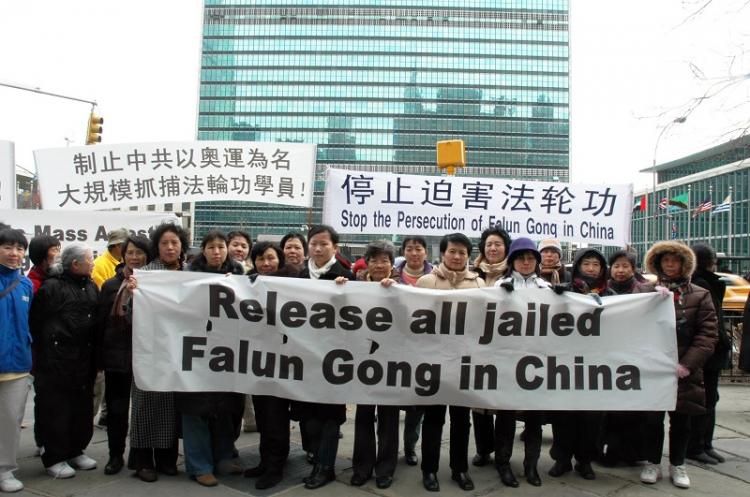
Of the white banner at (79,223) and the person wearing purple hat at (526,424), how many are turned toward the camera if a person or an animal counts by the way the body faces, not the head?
2

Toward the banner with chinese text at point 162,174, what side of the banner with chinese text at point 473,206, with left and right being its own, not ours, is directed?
right

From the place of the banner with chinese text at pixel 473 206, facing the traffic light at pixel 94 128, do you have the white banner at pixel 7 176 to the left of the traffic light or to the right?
left

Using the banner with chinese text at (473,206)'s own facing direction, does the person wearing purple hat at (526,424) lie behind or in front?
in front

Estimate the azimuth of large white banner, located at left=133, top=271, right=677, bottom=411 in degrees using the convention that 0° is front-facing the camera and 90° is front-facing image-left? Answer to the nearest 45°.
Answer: approximately 0°

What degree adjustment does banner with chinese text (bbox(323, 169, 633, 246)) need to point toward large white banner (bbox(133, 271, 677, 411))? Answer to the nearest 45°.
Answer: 0° — it already faces it

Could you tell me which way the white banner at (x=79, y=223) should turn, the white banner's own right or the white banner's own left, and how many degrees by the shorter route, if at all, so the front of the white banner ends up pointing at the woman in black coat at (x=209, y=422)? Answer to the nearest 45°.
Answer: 0° — it already faces them

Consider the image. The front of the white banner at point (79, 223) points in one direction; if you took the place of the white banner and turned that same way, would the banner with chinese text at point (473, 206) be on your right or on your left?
on your left

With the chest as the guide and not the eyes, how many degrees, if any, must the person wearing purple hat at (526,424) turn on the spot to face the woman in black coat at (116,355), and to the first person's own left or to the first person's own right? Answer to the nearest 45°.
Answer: approximately 90° to the first person's own right
